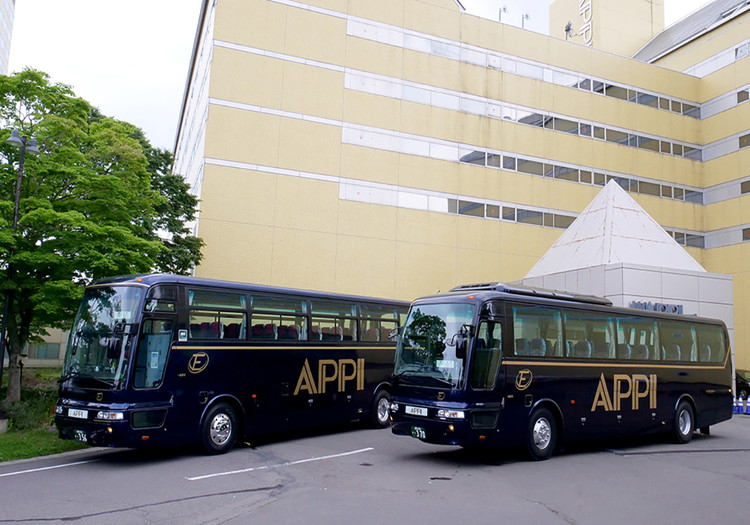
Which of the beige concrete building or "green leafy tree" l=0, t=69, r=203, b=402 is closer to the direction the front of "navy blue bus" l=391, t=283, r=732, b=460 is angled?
the green leafy tree

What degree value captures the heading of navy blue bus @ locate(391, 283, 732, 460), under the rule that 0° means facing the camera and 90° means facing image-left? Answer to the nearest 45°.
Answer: approximately 45°

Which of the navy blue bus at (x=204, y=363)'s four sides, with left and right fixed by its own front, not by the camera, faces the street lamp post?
right

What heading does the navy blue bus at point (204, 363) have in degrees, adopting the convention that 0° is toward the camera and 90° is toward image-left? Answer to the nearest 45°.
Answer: approximately 45°

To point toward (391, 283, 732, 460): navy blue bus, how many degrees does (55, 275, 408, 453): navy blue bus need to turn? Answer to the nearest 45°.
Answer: approximately 135° to its left

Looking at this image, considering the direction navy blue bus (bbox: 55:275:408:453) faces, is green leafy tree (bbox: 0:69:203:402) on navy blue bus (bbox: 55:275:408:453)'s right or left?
on its right

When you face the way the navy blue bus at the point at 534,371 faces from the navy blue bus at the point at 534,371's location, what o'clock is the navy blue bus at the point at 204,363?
the navy blue bus at the point at 204,363 is roughly at 1 o'clock from the navy blue bus at the point at 534,371.
